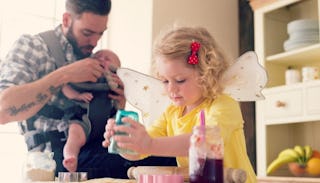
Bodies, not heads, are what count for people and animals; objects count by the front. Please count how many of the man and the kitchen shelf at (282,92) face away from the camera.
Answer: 0

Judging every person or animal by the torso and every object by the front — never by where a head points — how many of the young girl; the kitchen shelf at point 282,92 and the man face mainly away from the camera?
0

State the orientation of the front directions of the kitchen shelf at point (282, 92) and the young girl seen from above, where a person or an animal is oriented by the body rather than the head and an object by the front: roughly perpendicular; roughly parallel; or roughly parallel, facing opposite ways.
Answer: roughly parallel

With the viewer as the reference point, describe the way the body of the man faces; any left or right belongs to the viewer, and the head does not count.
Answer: facing the viewer and to the right of the viewer

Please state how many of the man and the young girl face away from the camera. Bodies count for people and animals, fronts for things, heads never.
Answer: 0

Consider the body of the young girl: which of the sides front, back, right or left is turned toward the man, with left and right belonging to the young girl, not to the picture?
right

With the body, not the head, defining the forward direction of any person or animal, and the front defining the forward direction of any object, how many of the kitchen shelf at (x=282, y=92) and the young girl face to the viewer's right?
0

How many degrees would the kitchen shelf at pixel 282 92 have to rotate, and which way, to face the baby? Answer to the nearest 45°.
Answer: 0° — it already faces them

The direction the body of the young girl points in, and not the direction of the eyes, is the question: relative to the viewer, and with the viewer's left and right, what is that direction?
facing the viewer and to the left of the viewer
